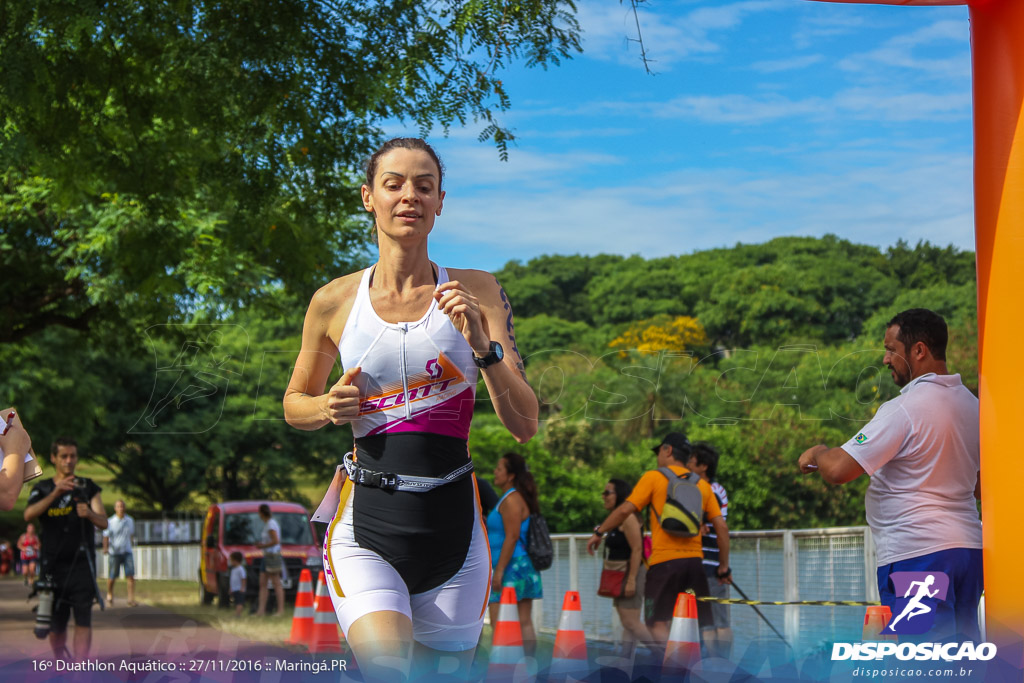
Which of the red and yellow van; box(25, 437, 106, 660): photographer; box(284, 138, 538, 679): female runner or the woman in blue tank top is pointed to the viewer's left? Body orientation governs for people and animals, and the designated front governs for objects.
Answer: the woman in blue tank top

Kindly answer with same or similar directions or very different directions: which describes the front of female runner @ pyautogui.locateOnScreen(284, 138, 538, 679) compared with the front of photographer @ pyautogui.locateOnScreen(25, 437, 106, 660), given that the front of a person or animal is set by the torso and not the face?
same or similar directions

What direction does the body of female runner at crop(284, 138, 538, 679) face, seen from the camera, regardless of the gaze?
toward the camera

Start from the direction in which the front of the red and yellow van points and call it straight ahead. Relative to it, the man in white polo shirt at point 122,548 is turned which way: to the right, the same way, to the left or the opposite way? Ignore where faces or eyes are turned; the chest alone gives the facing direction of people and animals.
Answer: the same way

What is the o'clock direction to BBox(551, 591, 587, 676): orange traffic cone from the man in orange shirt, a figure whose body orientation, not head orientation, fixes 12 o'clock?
The orange traffic cone is roughly at 8 o'clock from the man in orange shirt.

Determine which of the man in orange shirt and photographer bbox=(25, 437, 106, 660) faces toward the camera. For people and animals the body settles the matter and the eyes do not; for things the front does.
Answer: the photographer

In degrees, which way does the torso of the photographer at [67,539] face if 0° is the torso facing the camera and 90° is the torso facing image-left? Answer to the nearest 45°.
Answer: approximately 0°

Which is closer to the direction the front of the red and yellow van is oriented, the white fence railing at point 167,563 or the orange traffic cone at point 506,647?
the orange traffic cone

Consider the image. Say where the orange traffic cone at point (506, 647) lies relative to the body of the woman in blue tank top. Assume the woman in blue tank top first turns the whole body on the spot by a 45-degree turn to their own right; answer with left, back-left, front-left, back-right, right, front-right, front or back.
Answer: back-left

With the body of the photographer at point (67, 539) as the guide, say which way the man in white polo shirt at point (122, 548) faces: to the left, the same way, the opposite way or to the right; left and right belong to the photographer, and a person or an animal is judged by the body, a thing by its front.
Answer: the same way

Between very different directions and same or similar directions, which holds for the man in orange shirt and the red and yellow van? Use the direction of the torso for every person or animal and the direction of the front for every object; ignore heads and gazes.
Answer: very different directions

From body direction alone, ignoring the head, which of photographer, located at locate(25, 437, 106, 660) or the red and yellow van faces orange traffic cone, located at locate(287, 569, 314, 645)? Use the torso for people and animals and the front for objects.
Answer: the red and yellow van

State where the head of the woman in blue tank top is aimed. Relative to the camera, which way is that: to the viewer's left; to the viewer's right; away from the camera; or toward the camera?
to the viewer's left

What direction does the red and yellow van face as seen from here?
toward the camera

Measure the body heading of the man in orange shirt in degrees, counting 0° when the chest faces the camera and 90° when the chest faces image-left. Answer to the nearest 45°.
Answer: approximately 135°

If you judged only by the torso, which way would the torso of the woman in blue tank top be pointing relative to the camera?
to the viewer's left

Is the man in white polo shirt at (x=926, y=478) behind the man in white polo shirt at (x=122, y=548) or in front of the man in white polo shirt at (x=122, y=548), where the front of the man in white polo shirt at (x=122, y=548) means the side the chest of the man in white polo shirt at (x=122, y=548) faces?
in front
